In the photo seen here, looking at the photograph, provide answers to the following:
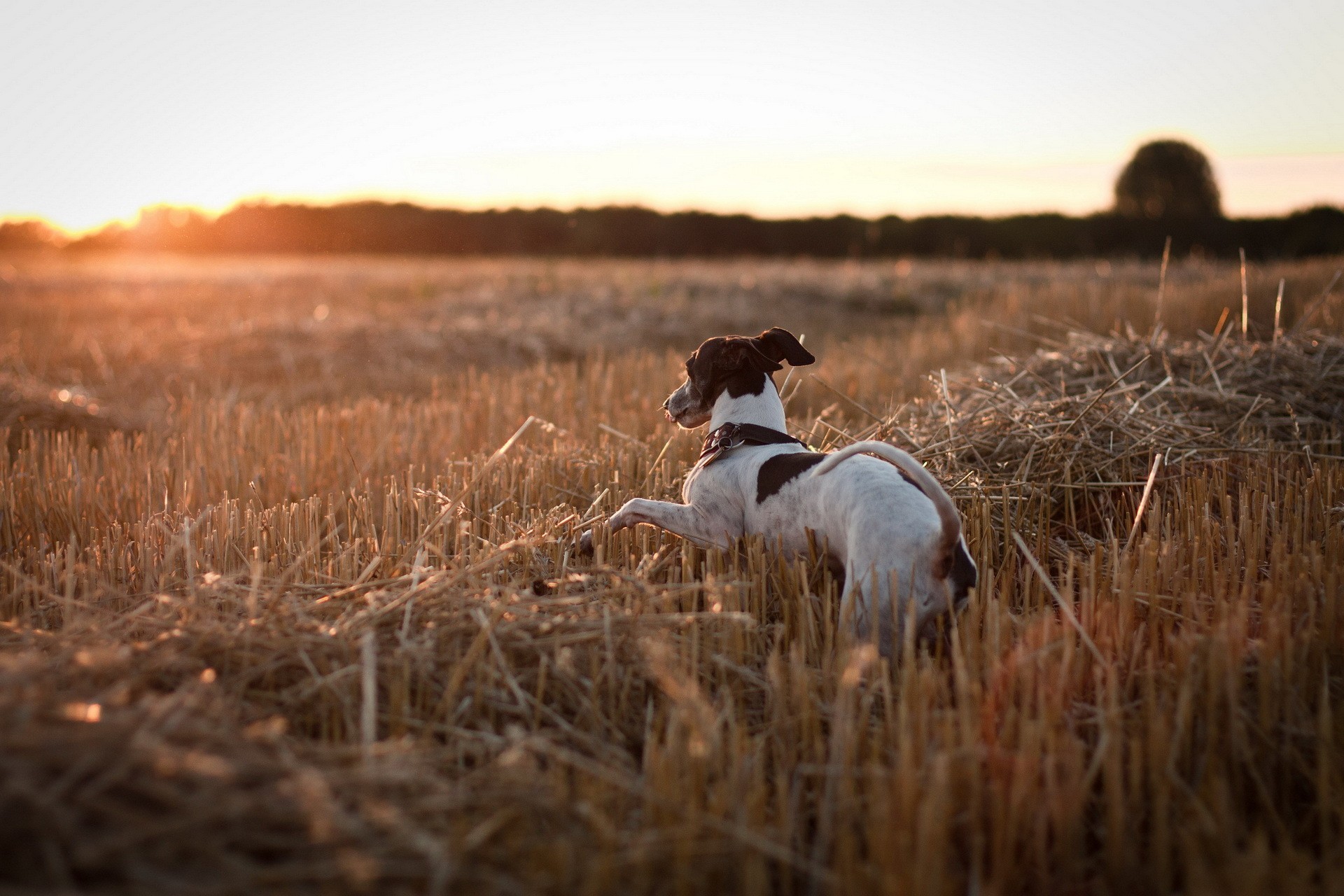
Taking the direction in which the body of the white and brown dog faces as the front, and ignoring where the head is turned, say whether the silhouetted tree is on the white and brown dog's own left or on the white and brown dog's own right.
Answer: on the white and brown dog's own right

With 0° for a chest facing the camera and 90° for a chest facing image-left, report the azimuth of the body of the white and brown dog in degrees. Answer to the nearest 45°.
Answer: approximately 135°

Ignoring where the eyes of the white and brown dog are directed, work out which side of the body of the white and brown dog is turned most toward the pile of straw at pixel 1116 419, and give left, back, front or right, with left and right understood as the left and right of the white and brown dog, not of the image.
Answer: right

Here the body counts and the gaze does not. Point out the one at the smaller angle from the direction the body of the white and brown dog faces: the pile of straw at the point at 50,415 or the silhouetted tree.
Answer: the pile of straw
